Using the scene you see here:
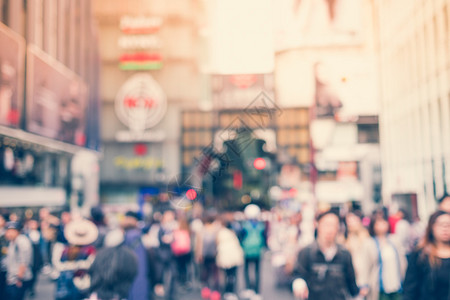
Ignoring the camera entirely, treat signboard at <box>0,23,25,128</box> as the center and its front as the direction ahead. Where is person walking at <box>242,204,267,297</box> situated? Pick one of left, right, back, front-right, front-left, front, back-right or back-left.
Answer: front

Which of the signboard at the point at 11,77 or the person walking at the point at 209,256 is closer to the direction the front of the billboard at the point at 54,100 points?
the person walking

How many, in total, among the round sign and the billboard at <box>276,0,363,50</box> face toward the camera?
2

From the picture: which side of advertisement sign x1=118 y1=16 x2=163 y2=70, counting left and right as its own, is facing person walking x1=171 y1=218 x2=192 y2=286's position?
front

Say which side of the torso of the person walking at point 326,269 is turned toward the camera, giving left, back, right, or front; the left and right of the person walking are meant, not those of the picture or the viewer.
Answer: front

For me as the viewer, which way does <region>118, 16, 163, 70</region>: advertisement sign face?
facing the viewer

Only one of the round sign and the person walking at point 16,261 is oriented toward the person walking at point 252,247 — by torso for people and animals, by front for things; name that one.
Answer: the round sign

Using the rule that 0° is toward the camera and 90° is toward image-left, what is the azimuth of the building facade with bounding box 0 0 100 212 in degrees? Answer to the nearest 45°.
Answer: approximately 315°

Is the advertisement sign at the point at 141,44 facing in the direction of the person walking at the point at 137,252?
yes

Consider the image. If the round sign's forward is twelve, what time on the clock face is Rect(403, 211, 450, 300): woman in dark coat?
The woman in dark coat is roughly at 12 o'clock from the round sign.
